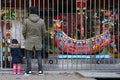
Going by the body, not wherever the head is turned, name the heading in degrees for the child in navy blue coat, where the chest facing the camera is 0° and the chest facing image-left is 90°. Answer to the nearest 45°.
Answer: approximately 180°

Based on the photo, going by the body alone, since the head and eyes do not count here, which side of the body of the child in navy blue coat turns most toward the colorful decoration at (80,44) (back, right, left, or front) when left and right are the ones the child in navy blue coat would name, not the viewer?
right
